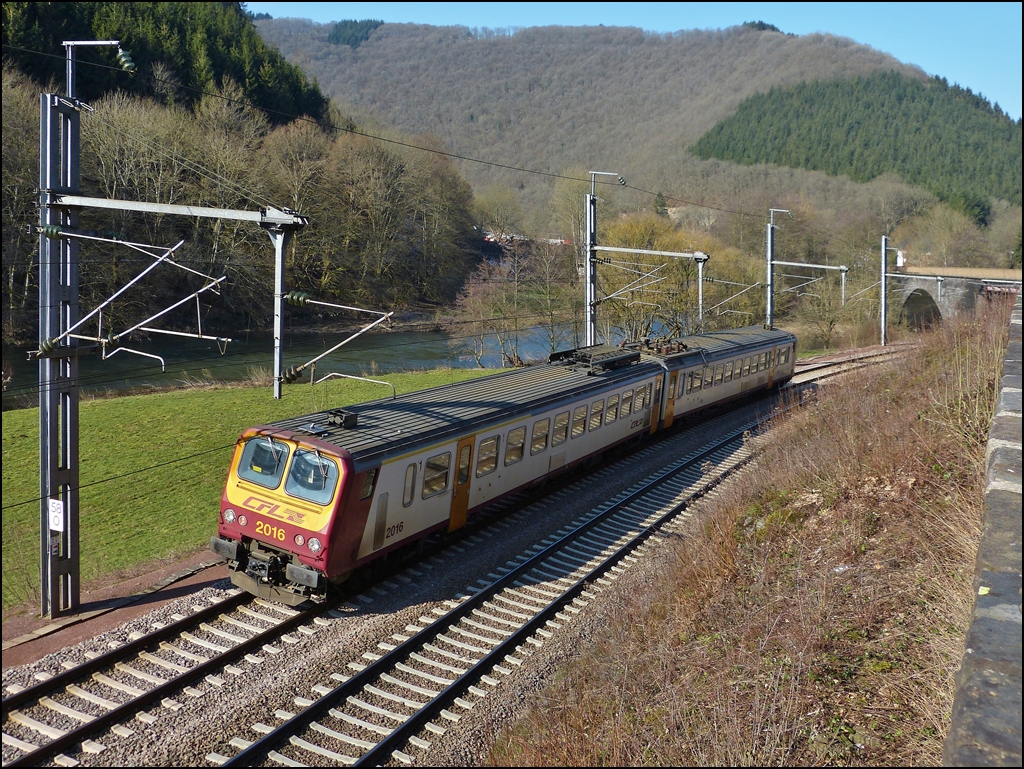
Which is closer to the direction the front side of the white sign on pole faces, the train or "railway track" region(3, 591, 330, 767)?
the railway track

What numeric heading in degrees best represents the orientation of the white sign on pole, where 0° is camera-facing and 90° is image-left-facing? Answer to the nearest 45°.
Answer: approximately 0°

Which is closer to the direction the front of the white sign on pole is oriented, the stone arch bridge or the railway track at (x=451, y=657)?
the railway track

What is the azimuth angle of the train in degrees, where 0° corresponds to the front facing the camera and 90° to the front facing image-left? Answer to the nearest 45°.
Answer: approximately 45°

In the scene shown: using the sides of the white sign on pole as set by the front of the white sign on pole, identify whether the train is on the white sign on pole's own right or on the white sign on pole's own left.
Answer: on the white sign on pole's own left

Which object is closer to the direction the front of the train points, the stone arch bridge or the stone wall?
the stone wall

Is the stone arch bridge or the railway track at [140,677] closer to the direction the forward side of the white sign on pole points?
the railway track
